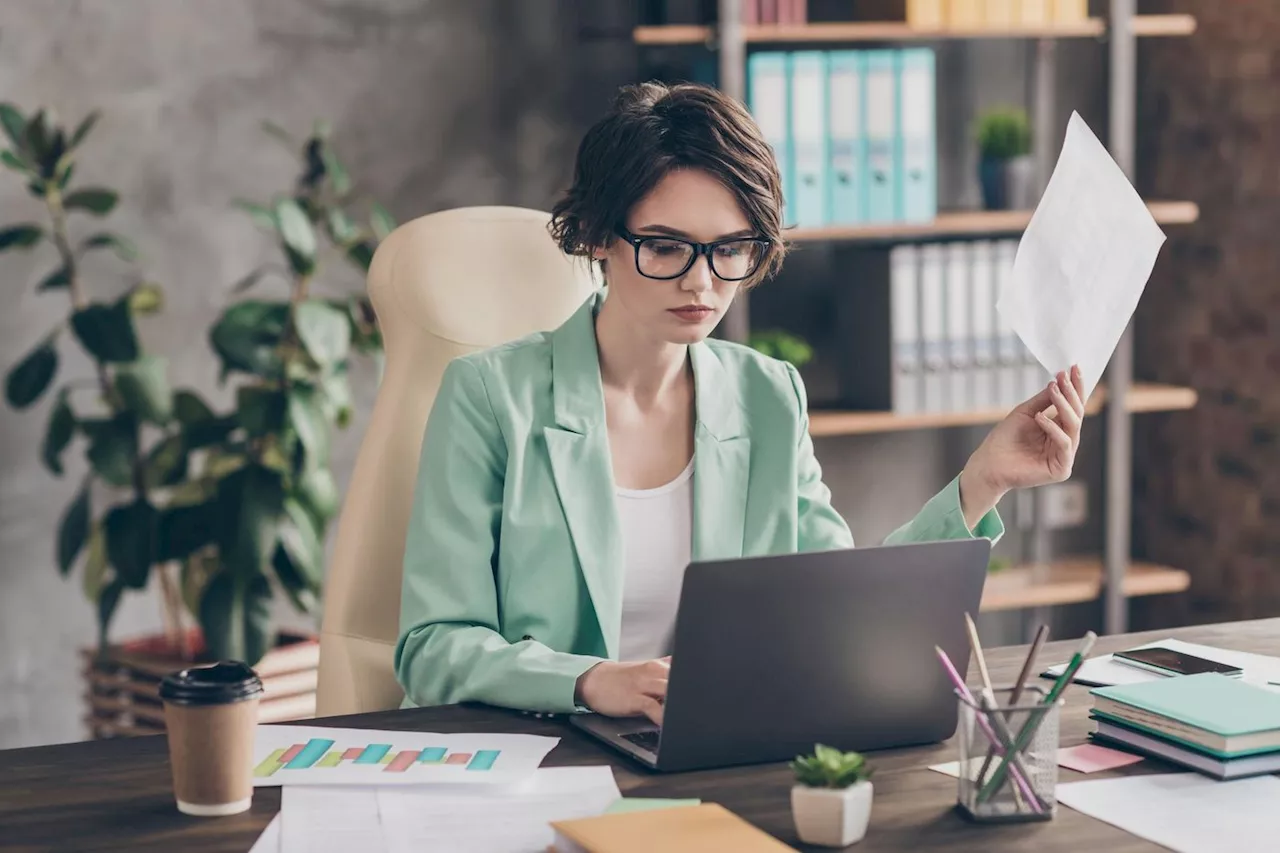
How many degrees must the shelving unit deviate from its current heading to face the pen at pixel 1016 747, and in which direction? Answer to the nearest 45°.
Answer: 0° — it already faces it

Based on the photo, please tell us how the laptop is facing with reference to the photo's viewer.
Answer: facing away from the viewer and to the left of the viewer

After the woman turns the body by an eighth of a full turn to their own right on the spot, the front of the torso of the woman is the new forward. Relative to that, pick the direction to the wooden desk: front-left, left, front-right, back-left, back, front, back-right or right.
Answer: front

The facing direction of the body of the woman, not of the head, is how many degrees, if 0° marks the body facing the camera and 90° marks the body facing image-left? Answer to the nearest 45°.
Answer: approximately 315°

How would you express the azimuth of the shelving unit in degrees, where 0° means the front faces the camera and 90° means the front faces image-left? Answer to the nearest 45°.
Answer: approximately 0°

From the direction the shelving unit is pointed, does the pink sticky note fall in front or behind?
in front

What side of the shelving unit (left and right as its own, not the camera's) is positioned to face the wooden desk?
front

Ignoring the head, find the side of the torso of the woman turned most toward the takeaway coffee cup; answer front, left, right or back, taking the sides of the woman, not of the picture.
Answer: right

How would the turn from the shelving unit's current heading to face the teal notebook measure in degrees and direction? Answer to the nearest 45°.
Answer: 0° — it already faces it

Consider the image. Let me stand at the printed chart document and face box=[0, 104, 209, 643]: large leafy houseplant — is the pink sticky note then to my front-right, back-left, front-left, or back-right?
back-right

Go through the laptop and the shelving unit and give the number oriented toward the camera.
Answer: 1

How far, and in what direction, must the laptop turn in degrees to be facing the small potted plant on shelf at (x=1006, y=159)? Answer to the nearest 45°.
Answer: approximately 45° to its right
